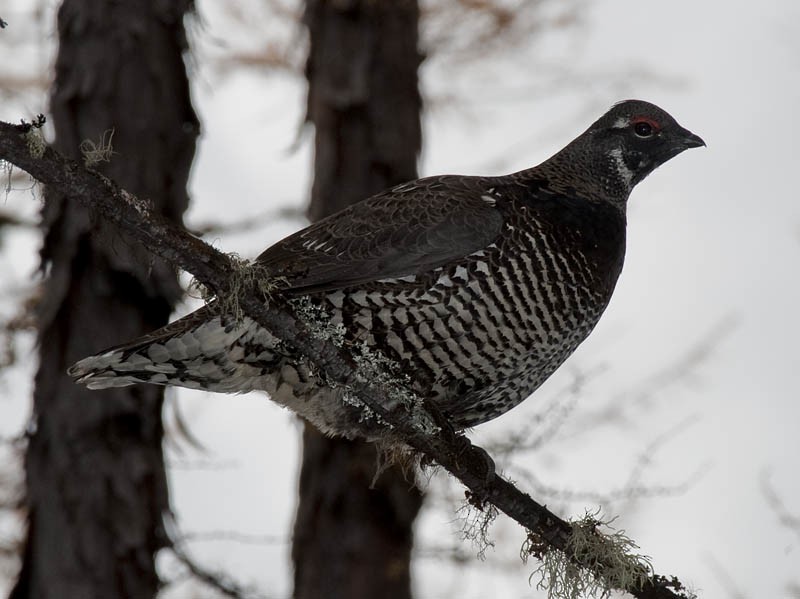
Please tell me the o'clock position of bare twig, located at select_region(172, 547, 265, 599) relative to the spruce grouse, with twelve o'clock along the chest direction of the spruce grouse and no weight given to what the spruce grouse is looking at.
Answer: The bare twig is roughly at 8 o'clock from the spruce grouse.

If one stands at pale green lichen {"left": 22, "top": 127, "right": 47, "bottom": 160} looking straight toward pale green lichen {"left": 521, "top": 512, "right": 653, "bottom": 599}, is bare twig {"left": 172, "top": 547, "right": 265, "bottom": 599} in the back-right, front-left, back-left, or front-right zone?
front-left

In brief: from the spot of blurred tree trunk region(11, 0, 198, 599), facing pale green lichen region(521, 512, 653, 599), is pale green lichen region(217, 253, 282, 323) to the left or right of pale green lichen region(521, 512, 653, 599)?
right

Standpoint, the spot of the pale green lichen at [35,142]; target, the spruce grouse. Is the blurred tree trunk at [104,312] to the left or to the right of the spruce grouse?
left

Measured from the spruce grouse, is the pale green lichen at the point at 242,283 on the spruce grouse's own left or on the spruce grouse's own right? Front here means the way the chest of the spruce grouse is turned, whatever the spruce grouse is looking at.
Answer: on the spruce grouse's own right

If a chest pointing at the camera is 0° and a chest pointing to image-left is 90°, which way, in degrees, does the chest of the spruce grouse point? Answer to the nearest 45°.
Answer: approximately 270°

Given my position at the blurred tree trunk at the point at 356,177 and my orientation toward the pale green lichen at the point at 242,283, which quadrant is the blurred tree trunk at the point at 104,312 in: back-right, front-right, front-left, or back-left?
front-right
